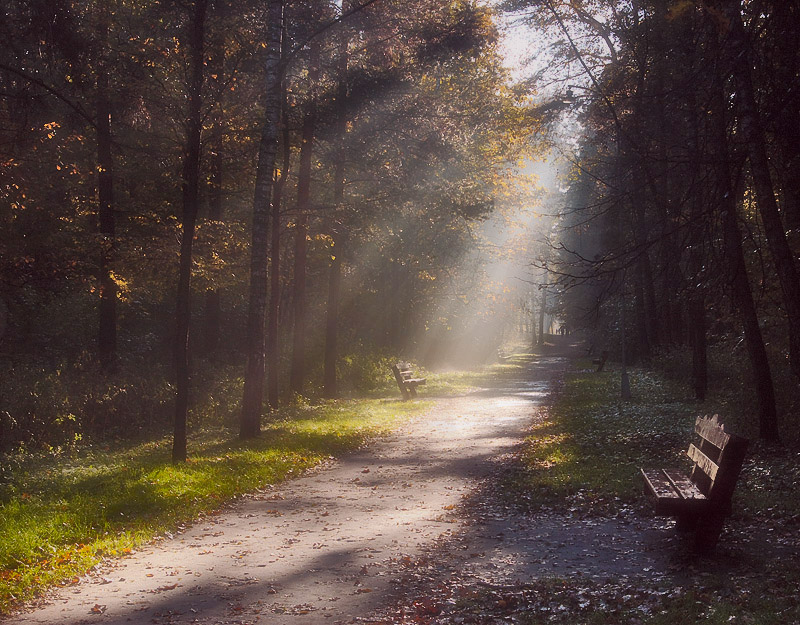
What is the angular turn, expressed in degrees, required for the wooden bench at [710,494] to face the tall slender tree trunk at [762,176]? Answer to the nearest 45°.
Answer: approximately 90° to its right

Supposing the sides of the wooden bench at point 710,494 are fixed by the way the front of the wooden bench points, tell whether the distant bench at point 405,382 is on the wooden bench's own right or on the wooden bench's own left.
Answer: on the wooden bench's own right

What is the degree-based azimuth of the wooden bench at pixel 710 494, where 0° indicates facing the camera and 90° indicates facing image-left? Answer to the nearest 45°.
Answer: approximately 90°

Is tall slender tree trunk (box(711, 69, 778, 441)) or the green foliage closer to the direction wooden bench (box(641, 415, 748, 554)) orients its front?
the green foliage

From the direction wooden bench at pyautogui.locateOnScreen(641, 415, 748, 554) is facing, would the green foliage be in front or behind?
in front

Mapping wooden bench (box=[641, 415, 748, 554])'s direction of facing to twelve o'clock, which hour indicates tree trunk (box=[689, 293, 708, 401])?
The tree trunk is roughly at 3 o'clock from the wooden bench.

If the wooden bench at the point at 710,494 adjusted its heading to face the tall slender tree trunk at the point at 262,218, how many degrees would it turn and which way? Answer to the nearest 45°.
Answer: approximately 45° to its right

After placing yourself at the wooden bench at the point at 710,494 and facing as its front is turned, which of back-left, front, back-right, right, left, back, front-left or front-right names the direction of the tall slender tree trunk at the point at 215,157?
front-right

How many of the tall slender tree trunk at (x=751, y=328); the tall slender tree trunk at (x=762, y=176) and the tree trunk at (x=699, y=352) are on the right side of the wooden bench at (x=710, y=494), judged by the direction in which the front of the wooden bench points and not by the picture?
3

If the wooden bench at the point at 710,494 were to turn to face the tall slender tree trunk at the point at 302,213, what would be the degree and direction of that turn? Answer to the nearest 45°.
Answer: approximately 45° to its right
